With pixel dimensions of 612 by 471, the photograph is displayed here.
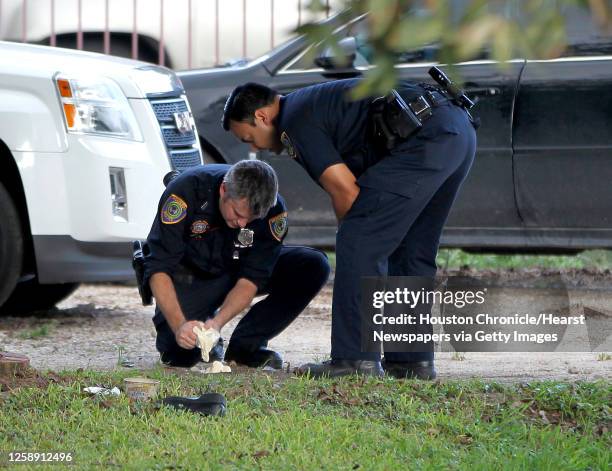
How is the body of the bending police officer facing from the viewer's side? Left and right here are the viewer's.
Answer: facing to the left of the viewer

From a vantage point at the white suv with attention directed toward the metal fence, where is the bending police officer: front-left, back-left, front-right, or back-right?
back-right

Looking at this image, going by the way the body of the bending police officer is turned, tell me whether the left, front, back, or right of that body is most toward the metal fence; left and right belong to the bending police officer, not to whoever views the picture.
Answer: right

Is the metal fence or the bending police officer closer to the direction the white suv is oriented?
the bending police officer

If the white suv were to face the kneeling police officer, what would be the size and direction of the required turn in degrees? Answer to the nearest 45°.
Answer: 0° — it already faces them

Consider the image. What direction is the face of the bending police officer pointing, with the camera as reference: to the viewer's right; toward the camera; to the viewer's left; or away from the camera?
to the viewer's left

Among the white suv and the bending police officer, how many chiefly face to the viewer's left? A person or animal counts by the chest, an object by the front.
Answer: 1

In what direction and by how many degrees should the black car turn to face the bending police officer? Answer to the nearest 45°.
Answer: approximately 45° to its left

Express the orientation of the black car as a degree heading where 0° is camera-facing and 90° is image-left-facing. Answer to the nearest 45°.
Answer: approximately 90°

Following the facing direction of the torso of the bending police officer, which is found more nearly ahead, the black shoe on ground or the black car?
the black shoe on ground

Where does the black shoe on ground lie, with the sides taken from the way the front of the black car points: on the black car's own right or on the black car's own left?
on the black car's own left
